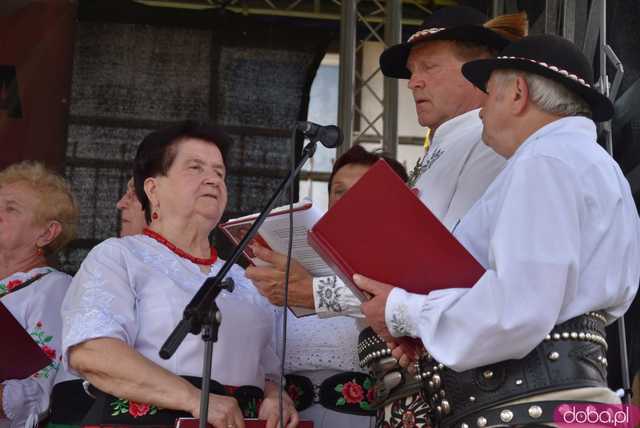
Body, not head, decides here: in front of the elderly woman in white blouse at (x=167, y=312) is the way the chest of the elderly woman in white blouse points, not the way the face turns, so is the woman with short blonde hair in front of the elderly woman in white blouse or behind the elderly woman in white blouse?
behind

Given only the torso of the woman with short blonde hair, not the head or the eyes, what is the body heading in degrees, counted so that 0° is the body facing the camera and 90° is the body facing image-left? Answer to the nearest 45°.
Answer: approximately 45°

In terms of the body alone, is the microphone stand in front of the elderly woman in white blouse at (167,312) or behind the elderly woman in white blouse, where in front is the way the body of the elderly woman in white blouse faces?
in front

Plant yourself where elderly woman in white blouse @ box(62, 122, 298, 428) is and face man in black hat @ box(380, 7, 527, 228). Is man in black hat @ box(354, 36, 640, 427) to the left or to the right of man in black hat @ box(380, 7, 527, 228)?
right

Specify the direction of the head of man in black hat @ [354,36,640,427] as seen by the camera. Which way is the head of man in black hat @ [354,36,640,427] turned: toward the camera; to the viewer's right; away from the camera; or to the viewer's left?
to the viewer's left

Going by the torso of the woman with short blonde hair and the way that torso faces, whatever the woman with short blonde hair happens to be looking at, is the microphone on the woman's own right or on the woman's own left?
on the woman's own left

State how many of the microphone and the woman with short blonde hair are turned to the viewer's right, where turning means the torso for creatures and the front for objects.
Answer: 1

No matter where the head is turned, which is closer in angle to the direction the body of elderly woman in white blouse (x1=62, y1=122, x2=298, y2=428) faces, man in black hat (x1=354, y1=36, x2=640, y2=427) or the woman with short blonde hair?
the man in black hat

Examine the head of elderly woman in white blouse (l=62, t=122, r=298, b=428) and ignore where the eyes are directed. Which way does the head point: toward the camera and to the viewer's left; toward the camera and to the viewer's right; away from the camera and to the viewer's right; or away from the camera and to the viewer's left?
toward the camera and to the viewer's right

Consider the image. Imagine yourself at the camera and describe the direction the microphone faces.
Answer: facing to the right of the viewer

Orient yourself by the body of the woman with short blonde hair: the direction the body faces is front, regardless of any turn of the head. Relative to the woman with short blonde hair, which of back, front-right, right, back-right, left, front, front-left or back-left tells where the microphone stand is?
front-left
